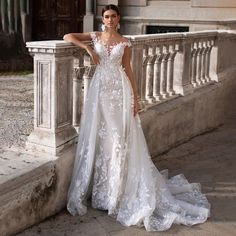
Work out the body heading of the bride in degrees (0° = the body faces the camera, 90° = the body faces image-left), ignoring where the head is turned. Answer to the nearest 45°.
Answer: approximately 0°

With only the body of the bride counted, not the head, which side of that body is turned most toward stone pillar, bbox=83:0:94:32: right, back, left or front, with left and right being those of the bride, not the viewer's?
back
